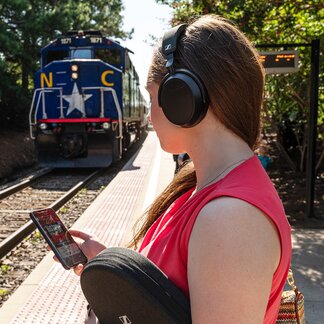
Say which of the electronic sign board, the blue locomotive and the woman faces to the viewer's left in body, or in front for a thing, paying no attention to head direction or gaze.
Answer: the woman

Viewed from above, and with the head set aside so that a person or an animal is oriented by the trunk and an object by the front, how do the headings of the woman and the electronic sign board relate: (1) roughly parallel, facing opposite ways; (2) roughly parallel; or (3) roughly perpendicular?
roughly perpendicular

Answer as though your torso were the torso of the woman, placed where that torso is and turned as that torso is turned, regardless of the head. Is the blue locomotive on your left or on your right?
on your right

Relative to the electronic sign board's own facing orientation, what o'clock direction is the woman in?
The woman is roughly at 12 o'clock from the electronic sign board.

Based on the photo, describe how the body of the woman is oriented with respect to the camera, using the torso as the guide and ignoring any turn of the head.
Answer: to the viewer's left

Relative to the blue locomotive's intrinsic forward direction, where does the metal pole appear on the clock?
The metal pole is roughly at 11 o'clock from the blue locomotive.

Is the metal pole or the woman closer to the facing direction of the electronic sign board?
the woman

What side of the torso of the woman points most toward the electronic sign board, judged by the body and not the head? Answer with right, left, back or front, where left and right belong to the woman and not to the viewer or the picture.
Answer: right

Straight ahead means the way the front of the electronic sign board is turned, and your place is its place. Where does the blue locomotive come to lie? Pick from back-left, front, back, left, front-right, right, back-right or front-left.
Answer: back-right

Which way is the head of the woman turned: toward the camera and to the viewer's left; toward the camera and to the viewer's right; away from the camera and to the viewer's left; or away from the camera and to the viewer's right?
away from the camera and to the viewer's left

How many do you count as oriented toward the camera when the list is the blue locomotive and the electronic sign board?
2

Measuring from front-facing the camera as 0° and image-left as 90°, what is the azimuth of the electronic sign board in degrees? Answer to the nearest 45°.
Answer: approximately 0°
